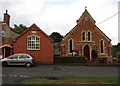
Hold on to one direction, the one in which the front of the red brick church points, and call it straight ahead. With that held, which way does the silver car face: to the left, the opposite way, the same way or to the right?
to the right

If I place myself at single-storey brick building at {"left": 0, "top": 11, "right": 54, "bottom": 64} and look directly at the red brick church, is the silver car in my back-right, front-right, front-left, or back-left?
back-right

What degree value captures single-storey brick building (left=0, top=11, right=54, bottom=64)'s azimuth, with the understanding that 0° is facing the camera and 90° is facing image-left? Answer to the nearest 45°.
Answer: approximately 0°

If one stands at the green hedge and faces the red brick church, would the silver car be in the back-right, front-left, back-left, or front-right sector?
back-left

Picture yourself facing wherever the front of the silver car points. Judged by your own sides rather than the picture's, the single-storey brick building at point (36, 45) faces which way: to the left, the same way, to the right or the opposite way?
to the left

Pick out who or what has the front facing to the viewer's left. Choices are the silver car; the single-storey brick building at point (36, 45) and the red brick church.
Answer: the silver car

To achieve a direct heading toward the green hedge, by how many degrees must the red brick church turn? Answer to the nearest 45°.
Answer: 0° — it already faces it

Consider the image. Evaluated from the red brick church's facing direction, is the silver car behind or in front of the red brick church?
in front

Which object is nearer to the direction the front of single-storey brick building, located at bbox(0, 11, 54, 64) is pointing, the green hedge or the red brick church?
the green hedge

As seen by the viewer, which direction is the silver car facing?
to the viewer's left
